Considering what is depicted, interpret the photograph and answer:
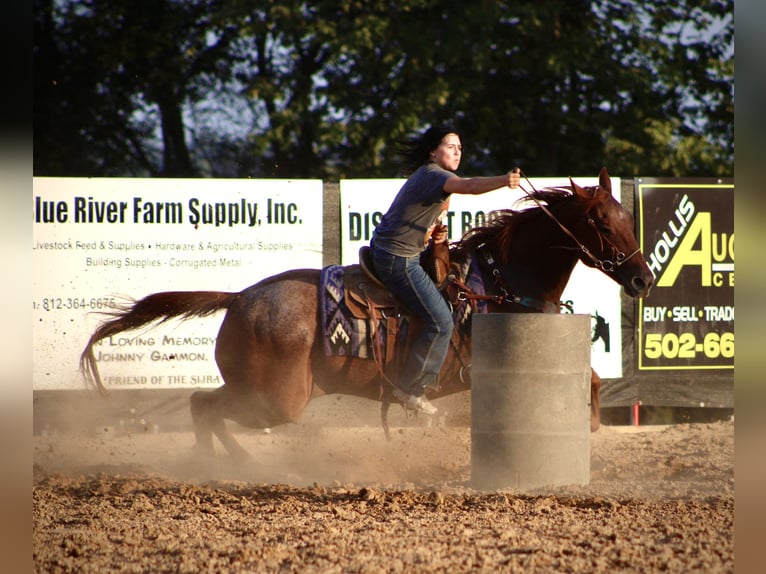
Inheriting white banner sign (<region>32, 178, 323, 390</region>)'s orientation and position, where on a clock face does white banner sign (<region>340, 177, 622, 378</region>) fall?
white banner sign (<region>340, 177, 622, 378</region>) is roughly at 9 o'clock from white banner sign (<region>32, 178, 323, 390</region>).

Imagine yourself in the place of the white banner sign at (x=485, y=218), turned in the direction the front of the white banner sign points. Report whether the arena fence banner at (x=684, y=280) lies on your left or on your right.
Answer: on your left

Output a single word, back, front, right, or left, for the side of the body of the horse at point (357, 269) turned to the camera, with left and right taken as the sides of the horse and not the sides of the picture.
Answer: right

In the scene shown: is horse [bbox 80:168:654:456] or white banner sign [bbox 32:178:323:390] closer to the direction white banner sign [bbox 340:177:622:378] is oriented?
the horse

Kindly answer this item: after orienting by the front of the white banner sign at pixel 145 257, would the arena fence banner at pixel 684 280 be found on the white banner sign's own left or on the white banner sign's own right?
on the white banner sign's own left

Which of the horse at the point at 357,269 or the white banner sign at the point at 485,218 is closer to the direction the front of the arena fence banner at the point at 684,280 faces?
the horse

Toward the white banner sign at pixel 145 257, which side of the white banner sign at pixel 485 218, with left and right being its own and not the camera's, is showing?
right

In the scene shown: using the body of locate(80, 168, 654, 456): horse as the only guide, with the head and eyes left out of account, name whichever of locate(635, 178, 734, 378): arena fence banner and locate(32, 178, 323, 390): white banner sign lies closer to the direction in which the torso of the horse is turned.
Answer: the arena fence banner

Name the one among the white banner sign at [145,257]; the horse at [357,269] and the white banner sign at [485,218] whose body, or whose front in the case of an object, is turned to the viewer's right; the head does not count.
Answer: the horse

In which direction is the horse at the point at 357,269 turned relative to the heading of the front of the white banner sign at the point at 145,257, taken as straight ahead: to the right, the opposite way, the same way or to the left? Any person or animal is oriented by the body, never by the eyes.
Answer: to the left

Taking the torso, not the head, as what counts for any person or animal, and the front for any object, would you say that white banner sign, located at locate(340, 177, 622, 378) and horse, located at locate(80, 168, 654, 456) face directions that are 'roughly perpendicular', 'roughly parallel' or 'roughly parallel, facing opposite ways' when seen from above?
roughly perpendicular
